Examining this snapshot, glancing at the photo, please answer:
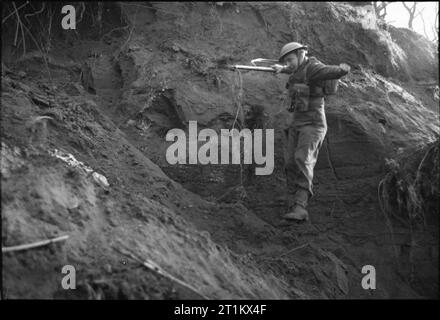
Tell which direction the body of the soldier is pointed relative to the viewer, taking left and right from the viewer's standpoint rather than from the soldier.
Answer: facing the viewer and to the left of the viewer

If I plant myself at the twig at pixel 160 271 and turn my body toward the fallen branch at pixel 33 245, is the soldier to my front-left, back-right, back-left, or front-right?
back-right

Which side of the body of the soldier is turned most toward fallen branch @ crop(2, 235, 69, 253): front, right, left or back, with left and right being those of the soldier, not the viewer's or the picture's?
front

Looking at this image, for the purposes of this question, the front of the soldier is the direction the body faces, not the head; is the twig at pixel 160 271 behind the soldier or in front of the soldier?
in front
